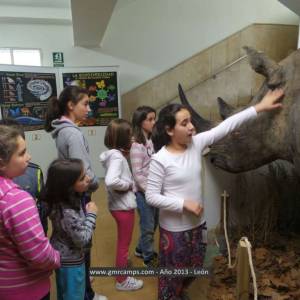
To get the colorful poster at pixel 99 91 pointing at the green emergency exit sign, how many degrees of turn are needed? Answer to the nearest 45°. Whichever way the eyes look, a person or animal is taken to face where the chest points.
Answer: approximately 135° to its right

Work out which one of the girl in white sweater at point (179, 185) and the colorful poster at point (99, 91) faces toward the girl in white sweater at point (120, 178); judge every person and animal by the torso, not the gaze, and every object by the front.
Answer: the colorful poster

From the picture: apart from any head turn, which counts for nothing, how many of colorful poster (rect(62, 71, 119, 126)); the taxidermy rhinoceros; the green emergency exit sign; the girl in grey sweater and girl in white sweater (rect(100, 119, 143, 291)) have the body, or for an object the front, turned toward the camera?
2

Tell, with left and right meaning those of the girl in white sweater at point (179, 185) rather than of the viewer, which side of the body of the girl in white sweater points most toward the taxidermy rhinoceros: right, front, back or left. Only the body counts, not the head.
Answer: left

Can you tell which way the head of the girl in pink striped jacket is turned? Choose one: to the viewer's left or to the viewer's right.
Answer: to the viewer's right

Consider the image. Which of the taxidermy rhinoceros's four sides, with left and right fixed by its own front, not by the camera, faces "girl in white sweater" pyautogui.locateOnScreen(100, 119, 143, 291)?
front

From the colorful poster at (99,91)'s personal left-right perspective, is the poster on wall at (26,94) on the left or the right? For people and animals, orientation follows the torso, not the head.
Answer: on its right

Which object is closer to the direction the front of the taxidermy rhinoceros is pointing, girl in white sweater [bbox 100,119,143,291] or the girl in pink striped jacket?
the girl in white sweater

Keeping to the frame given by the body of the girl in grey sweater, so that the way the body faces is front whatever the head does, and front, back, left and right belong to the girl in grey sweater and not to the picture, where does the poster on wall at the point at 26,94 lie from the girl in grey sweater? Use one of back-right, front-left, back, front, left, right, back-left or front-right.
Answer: left

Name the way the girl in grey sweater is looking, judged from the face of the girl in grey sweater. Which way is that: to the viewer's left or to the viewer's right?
to the viewer's right

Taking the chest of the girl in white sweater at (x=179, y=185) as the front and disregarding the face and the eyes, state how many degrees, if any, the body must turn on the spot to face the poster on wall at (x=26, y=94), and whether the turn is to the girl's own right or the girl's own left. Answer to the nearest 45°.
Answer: approximately 180°

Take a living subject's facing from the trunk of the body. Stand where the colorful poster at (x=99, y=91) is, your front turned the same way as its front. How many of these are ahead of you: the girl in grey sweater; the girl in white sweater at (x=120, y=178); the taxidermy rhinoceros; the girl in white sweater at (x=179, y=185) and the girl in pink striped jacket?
5
